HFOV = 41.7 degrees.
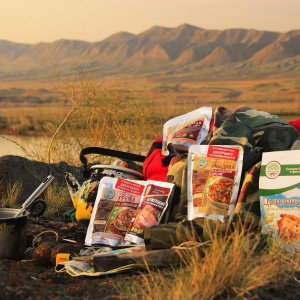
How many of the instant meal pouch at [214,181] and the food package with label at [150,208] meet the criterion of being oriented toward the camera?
2

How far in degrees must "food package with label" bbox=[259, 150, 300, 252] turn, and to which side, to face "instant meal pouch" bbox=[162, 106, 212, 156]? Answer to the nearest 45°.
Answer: approximately 135° to its right

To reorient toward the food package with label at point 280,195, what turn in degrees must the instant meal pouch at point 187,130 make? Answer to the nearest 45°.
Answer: approximately 45° to its left

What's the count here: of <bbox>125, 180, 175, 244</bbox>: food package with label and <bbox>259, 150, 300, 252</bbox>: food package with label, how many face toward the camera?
2

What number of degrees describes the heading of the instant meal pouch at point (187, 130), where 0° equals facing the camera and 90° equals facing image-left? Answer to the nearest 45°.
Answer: approximately 0°
